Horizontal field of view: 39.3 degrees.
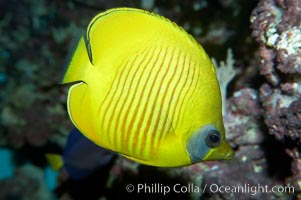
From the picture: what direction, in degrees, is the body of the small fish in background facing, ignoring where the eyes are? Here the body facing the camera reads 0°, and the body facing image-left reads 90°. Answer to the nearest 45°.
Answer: approximately 270°

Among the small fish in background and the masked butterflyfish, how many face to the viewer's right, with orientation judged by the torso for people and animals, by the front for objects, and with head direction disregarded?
2

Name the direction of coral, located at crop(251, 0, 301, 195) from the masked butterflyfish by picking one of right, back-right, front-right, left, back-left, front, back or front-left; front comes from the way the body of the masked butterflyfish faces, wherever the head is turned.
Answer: front-left

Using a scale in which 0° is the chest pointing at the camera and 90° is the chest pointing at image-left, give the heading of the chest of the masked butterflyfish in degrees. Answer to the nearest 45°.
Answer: approximately 270°
